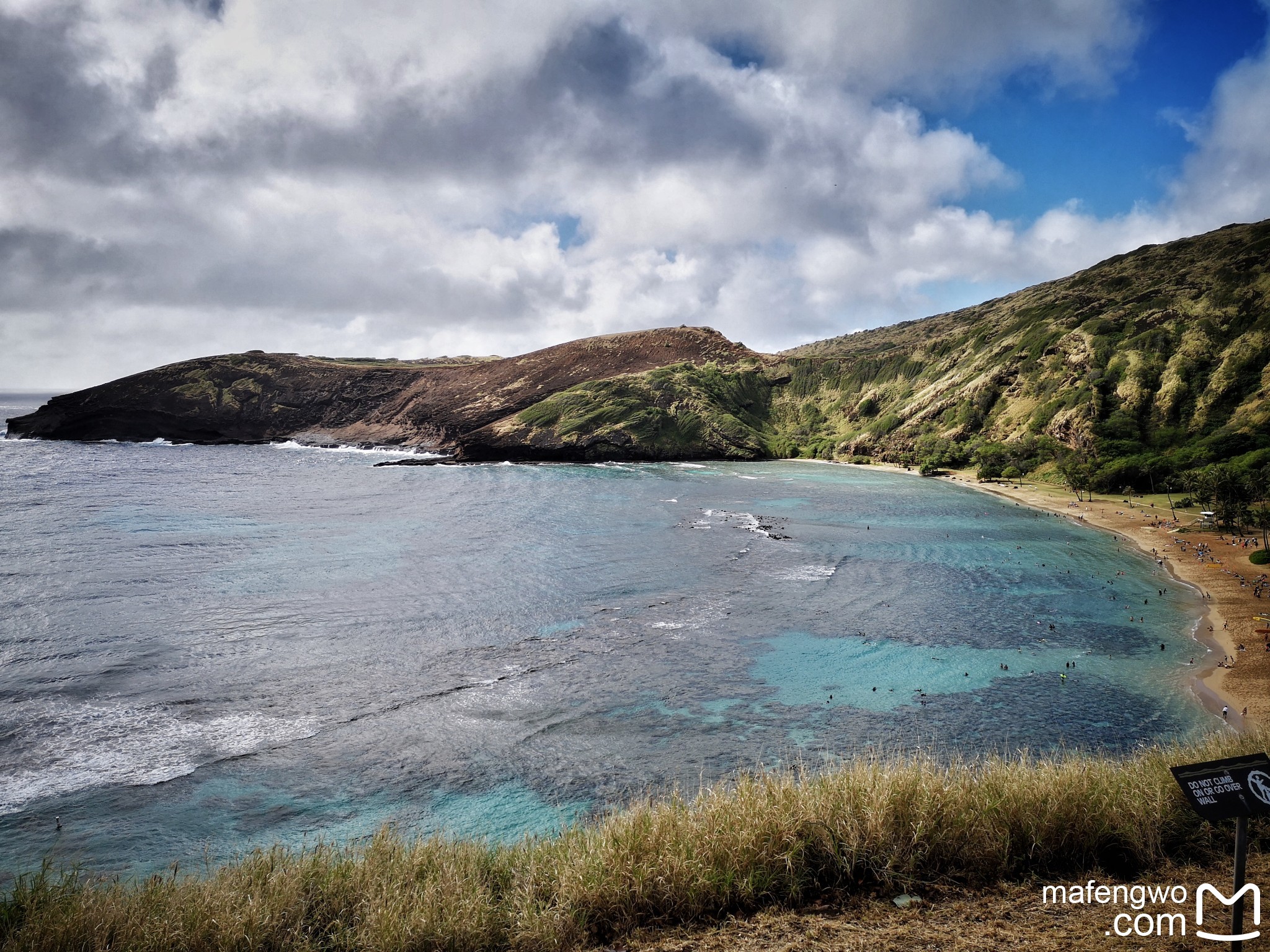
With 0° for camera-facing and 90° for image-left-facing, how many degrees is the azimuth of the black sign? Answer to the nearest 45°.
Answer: approximately 0°
